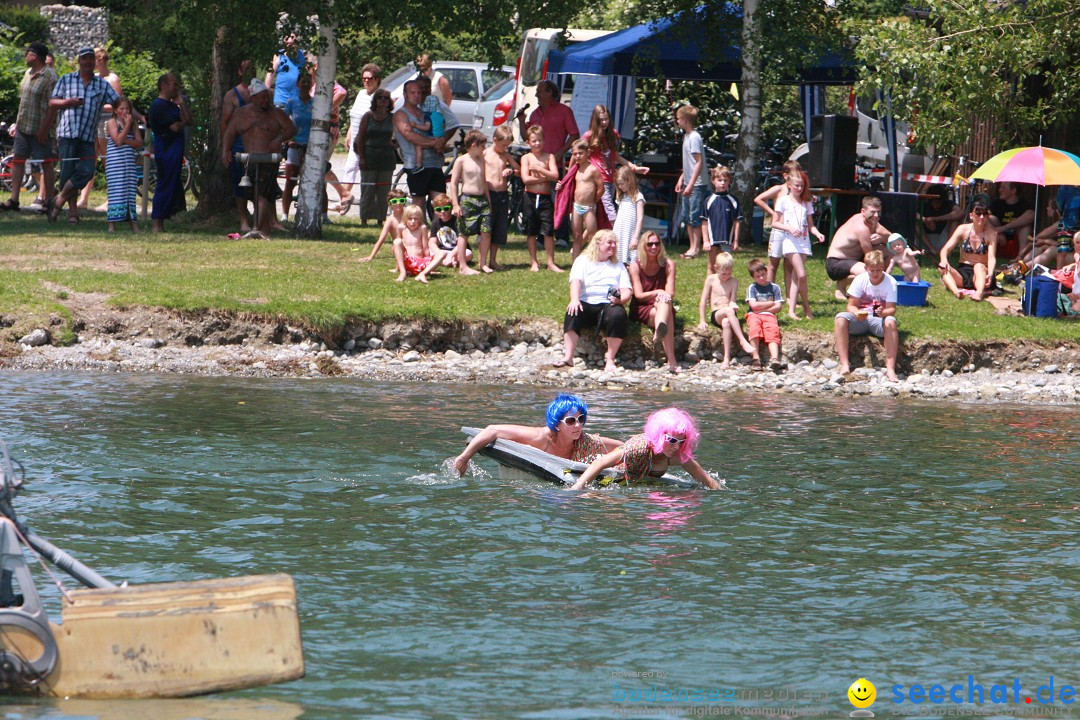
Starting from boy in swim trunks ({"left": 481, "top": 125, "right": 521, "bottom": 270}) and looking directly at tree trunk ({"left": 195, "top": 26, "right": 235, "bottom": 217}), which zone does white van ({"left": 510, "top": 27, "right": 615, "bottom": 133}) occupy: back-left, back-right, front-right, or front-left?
front-right

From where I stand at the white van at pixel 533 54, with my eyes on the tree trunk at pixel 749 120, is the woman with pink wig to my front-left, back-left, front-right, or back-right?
front-right

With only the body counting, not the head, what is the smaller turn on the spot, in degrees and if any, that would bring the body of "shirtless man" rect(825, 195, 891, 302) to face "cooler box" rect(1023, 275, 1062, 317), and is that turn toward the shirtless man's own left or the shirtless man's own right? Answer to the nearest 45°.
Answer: approximately 45° to the shirtless man's own left

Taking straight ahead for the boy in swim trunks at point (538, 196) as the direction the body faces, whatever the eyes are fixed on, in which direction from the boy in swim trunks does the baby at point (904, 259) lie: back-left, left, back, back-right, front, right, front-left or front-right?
left

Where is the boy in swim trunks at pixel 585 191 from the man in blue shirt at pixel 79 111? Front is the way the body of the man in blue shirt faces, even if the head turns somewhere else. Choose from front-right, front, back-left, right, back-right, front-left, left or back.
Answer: front-left

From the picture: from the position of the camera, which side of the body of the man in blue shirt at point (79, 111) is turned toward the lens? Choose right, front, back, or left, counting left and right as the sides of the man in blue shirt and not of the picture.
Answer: front

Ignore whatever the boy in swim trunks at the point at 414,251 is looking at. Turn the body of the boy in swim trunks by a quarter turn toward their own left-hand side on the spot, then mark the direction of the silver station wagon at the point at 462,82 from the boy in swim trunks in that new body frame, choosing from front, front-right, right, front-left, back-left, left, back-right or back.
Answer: left

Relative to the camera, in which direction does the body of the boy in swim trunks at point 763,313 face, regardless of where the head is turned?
toward the camera

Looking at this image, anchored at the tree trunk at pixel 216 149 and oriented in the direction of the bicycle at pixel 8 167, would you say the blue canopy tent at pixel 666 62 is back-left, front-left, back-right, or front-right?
back-right
